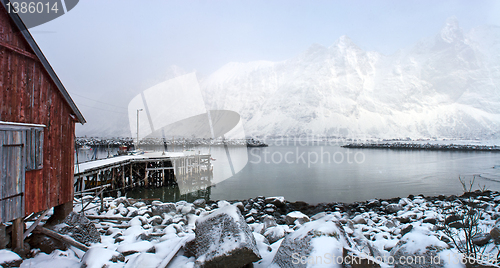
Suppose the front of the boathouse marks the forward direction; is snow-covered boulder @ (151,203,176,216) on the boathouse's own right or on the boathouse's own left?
on the boathouse's own left

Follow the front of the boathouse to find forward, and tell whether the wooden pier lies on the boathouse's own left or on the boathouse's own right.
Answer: on the boathouse's own left

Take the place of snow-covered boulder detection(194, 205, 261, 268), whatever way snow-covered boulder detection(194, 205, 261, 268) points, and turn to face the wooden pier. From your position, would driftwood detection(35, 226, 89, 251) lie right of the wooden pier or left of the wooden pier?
left

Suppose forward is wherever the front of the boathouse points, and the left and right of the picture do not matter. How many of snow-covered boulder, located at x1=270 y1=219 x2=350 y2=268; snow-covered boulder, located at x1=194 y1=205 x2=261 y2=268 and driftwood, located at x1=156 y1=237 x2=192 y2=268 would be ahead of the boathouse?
3

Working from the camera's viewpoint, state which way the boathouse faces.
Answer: facing the viewer and to the right of the viewer

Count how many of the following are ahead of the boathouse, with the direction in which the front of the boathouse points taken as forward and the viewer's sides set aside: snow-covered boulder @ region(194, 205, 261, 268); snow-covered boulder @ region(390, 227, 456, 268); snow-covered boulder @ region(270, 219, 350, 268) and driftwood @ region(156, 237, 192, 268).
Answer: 4

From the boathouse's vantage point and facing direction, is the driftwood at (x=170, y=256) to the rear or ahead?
ahead

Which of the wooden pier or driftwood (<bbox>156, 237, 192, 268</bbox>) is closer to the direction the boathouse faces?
the driftwood

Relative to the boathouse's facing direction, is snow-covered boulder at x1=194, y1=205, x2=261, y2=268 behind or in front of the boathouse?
in front

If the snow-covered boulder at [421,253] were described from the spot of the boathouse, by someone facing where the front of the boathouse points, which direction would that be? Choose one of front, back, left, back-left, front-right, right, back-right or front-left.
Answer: front
